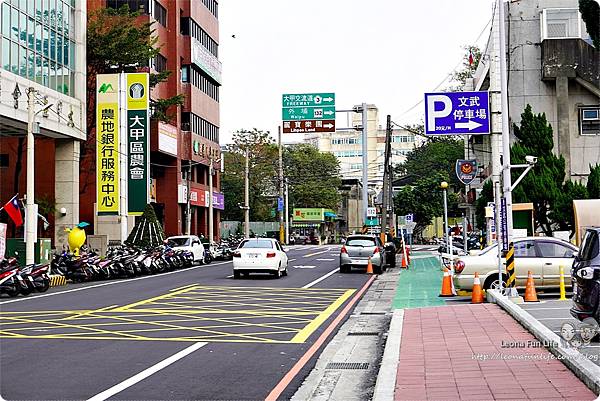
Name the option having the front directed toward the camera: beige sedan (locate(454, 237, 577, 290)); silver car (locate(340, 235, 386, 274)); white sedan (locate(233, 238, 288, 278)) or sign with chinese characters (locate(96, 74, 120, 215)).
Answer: the sign with chinese characters

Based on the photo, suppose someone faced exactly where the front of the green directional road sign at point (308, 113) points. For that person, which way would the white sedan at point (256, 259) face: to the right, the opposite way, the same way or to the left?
the opposite way

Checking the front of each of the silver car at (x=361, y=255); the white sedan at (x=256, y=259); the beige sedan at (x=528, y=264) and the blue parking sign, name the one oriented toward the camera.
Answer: the blue parking sign

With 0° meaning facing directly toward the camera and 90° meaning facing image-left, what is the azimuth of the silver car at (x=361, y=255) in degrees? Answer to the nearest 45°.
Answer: approximately 180°

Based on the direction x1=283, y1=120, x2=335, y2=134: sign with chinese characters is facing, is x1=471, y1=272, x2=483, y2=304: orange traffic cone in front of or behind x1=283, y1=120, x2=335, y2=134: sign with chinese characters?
in front
